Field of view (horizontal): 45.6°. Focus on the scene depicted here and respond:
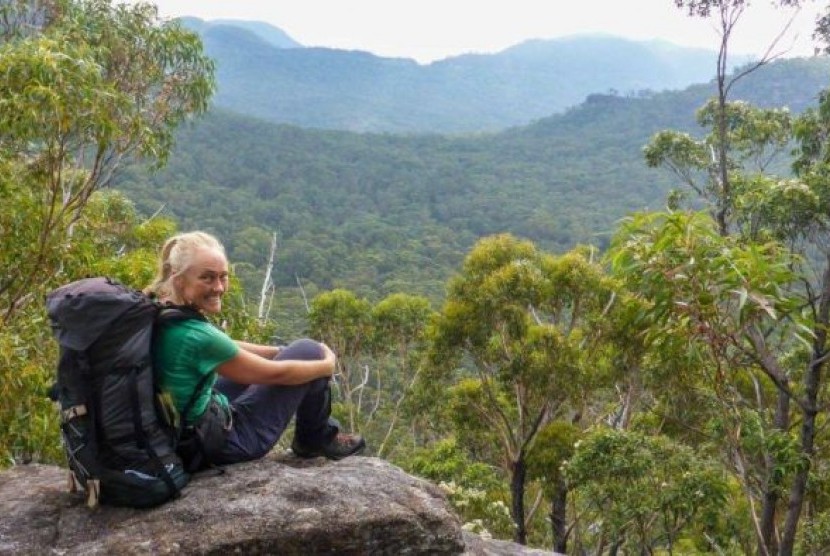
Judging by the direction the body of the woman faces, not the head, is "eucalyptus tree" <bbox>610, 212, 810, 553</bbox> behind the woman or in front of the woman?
in front

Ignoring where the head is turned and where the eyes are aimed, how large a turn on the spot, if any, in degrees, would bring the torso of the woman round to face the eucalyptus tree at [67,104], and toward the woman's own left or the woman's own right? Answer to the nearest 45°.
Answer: approximately 90° to the woman's own left

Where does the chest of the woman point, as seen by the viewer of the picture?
to the viewer's right

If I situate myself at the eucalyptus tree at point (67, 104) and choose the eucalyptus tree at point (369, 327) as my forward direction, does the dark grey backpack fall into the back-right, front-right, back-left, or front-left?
back-right
